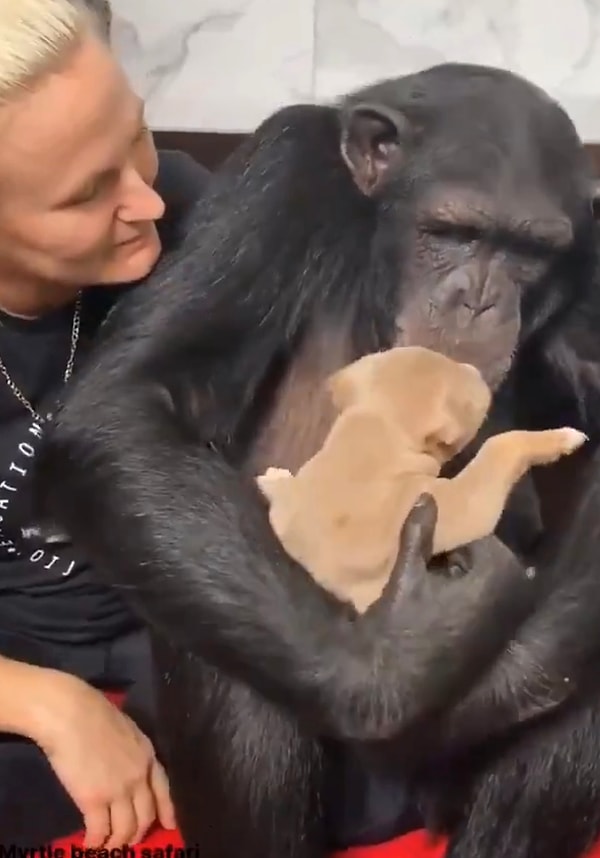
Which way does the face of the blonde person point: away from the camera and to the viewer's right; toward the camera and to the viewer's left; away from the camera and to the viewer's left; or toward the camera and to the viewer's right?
toward the camera and to the viewer's right

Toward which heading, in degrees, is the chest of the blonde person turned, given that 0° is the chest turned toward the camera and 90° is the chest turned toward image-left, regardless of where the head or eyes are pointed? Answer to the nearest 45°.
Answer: approximately 315°

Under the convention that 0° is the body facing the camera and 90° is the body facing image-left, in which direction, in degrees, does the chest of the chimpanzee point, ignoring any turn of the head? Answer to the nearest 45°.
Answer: approximately 315°
